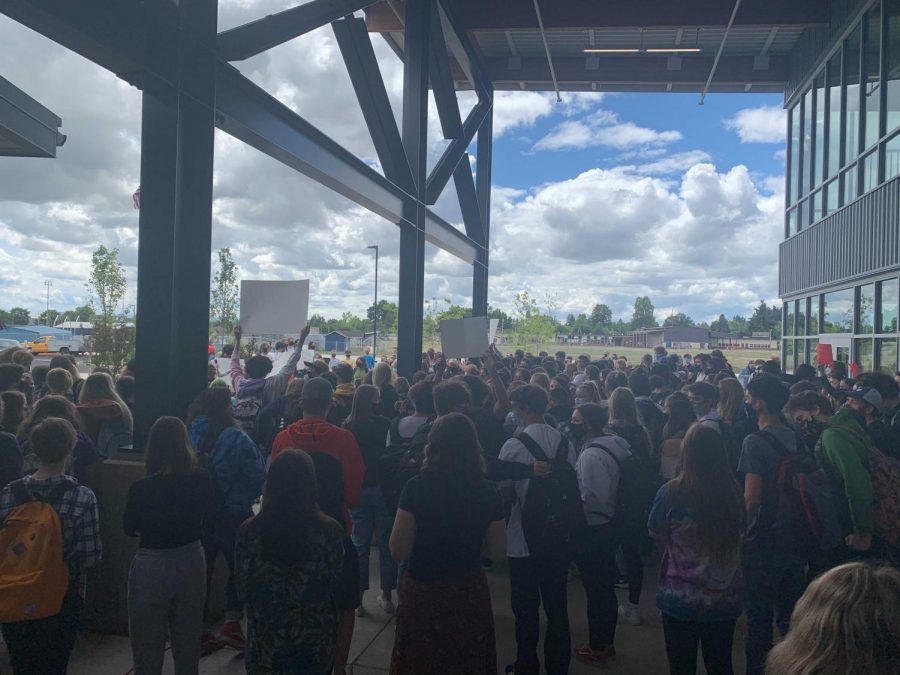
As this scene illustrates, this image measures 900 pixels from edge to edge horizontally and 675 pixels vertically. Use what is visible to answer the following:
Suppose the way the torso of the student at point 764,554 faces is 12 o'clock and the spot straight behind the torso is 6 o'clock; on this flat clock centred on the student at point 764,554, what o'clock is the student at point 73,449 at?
the student at point 73,449 is roughly at 10 o'clock from the student at point 764,554.

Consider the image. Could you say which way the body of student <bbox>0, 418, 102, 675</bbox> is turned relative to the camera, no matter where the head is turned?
away from the camera

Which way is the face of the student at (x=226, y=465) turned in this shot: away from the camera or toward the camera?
away from the camera

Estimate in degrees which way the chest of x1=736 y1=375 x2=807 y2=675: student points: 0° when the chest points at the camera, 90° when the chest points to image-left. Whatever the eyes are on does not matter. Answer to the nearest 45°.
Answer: approximately 135°

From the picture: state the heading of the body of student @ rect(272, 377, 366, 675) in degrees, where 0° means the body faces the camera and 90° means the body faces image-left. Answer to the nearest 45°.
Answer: approximately 180°

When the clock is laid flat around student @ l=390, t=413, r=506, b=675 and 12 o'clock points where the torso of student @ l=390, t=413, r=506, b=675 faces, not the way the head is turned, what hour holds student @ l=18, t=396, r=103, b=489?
student @ l=18, t=396, r=103, b=489 is roughly at 10 o'clock from student @ l=390, t=413, r=506, b=675.

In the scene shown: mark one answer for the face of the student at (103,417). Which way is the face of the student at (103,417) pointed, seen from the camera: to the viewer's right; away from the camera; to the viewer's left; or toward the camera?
away from the camera

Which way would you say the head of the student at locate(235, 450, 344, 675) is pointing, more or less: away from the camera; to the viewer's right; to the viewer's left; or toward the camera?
away from the camera

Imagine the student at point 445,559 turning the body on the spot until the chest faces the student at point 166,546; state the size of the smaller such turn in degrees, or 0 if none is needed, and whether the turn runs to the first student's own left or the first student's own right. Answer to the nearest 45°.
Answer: approximately 90° to the first student's own left

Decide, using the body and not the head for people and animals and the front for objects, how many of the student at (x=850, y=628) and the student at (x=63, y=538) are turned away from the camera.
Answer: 2

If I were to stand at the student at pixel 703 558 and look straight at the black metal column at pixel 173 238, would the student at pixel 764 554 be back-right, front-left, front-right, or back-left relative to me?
back-right

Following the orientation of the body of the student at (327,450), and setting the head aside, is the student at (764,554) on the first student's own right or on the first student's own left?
on the first student's own right

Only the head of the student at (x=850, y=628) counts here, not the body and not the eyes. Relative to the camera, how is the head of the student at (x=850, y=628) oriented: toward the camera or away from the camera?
away from the camera

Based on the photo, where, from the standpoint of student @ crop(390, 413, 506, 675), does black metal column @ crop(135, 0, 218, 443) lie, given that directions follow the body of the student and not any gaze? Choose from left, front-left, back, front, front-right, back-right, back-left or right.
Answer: front-left

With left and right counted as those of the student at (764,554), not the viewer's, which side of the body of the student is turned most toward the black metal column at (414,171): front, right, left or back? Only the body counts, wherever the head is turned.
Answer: front
